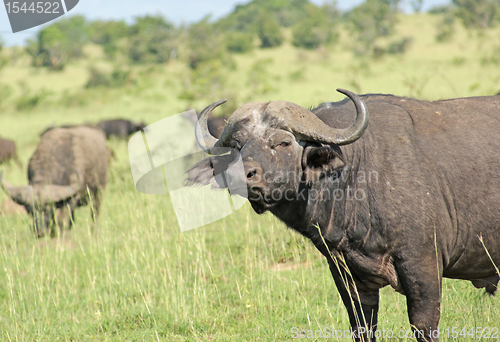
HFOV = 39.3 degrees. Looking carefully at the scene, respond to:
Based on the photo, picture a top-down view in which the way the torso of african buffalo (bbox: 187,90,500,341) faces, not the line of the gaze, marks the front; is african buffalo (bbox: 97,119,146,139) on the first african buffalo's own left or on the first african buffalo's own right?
on the first african buffalo's own right

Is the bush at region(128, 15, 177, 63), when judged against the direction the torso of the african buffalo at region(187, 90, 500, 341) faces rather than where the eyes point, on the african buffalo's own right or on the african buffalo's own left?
on the african buffalo's own right

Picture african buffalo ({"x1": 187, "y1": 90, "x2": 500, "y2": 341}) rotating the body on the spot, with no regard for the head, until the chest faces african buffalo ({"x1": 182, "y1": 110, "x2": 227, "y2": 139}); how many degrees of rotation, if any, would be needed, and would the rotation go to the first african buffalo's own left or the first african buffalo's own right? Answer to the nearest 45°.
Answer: approximately 135° to the first african buffalo's own right

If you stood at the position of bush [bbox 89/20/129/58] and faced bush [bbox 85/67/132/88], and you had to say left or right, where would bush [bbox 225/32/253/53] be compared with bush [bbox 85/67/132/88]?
left

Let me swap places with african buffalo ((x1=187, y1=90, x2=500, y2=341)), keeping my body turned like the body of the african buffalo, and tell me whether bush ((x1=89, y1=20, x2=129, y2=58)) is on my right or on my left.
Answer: on my right

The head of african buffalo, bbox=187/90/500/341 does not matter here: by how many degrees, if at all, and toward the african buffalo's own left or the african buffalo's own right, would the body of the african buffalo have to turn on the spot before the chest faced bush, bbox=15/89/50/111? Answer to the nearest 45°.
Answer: approximately 90° to the african buffalo's own right

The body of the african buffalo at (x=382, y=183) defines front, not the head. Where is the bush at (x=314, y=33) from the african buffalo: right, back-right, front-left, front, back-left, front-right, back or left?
back-right

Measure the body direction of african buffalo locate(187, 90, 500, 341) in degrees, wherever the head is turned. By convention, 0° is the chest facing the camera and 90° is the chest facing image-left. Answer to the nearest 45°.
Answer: approximately 45°

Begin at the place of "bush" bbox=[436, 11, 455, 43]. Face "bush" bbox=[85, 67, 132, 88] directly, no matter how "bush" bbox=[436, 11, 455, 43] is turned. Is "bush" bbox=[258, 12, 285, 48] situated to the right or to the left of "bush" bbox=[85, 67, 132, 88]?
right

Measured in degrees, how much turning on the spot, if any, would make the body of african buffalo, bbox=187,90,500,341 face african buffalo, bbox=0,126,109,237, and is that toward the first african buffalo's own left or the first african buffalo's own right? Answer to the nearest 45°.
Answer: approximately 90° to the first african buffalo's own right

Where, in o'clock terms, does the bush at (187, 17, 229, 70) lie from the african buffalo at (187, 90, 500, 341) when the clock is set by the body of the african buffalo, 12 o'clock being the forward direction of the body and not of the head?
The bush is roughly at 4 o'clock from the african buffalo.

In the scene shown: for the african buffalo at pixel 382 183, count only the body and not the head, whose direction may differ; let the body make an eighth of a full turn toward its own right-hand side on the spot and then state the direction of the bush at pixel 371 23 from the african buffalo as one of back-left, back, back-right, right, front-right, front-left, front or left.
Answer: right

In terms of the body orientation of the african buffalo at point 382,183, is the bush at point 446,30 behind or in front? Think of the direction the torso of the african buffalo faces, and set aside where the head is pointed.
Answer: behind
